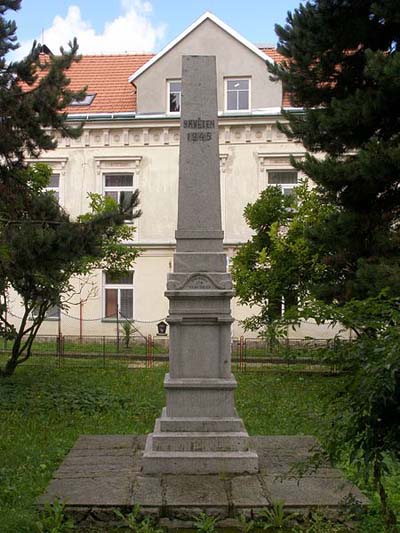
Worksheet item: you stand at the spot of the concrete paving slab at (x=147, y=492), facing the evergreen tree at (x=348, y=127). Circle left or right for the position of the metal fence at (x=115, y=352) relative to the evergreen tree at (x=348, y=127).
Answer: left

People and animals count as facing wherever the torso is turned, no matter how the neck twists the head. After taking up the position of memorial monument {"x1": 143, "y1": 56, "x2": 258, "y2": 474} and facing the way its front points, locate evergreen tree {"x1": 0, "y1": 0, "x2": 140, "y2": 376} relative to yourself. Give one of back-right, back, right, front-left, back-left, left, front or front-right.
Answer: back-right

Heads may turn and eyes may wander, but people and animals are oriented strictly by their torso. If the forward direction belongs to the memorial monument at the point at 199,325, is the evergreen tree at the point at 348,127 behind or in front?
behind

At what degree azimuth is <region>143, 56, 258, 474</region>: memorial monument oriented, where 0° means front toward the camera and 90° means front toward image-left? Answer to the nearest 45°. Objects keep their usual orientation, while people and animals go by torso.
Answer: approximately 0°

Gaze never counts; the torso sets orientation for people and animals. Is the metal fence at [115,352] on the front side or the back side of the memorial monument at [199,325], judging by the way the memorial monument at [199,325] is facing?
on the back side
